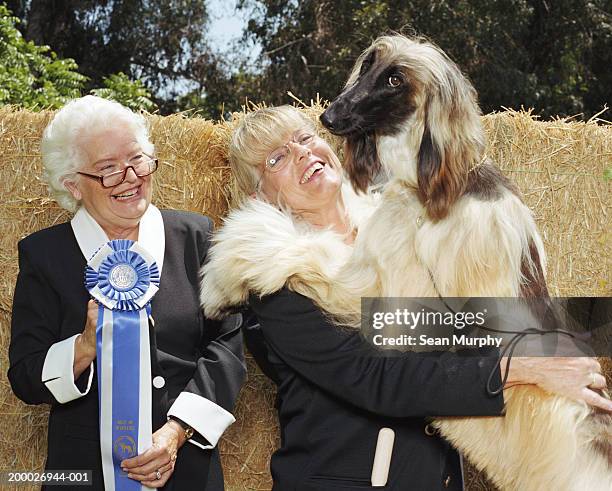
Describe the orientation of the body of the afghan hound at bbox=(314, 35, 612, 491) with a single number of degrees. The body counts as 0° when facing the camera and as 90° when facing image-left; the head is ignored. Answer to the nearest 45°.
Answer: approximately 45°

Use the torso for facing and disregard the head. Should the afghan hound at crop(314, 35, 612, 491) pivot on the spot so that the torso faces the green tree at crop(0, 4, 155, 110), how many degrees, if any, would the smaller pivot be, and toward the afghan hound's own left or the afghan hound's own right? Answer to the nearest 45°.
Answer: approximately 90° to the afghan hound's own right

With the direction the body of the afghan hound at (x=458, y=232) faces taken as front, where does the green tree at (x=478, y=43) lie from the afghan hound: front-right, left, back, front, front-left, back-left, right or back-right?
back-right

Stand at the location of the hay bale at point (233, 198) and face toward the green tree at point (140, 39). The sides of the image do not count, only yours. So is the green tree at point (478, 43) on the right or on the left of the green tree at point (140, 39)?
right

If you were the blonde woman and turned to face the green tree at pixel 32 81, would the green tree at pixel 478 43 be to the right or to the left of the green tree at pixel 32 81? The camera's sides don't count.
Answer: right

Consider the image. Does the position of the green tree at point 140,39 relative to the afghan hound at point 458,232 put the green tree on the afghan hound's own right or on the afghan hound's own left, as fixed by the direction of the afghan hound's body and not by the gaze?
on the afghan hound's own right

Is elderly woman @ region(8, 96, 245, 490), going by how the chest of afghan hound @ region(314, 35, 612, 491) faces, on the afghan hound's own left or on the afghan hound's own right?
on the afghan hound's own right

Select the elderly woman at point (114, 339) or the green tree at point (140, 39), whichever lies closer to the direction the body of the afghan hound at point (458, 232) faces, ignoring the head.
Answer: the elderly woman
